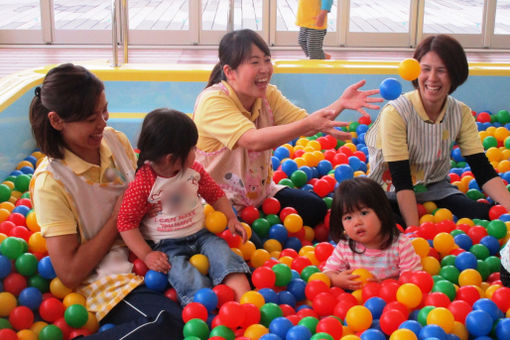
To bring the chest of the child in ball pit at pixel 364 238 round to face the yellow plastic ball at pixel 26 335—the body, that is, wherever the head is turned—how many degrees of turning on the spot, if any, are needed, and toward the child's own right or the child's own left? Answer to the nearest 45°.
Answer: approximately 45° to the child's own right

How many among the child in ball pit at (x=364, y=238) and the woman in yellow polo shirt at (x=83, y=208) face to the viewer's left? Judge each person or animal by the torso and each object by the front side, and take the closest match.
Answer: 0

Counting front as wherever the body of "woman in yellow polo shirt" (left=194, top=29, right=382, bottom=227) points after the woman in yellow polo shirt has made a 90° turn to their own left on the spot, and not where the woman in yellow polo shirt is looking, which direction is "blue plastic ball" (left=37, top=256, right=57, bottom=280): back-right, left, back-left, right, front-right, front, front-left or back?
back

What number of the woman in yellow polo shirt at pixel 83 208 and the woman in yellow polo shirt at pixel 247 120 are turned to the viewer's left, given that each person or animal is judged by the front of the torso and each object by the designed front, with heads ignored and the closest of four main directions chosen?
0

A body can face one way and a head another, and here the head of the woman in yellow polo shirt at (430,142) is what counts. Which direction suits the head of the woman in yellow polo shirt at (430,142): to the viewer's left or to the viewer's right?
to the viewer's left

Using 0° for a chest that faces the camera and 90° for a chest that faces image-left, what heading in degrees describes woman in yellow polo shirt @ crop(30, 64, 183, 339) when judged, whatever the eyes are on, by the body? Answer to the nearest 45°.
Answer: approximately 315°
